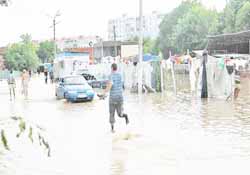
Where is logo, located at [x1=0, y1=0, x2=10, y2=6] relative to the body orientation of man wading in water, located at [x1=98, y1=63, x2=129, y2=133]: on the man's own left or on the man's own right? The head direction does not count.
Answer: on the man's own left

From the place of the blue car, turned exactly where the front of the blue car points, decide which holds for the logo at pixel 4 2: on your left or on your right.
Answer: on your right
